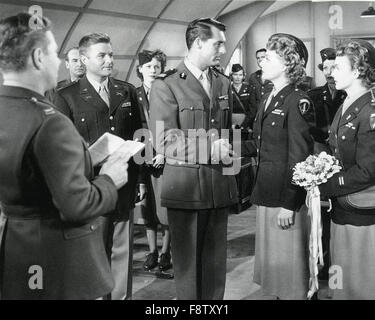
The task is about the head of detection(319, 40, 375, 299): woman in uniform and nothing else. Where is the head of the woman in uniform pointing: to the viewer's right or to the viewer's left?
to the viewer's left

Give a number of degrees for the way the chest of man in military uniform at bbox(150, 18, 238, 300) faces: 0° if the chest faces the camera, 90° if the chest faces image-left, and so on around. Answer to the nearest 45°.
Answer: approximately 315°

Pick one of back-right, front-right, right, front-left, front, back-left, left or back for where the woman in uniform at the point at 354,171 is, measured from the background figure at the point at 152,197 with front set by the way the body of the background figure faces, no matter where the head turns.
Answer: front-left

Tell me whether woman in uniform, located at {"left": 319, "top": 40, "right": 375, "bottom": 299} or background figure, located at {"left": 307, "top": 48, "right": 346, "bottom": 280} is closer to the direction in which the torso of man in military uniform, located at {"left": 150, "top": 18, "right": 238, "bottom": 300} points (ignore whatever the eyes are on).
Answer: the woman in uniform

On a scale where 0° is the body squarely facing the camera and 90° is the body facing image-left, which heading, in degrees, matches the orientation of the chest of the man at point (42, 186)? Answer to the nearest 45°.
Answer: approximately 225°

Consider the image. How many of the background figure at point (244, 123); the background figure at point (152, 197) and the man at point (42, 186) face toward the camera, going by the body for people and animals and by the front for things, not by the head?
2

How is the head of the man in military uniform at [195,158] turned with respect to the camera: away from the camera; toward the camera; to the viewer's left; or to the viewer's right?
to the viewer's right

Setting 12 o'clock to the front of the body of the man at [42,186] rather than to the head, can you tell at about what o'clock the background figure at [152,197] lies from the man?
The background figure is roughly at 11 o'clock from the man.

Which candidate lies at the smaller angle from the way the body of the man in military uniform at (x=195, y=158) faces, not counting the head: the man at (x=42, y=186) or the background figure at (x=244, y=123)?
the man

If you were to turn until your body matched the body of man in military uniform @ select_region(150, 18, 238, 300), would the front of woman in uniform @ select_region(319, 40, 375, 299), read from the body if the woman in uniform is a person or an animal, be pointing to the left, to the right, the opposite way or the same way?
to the right

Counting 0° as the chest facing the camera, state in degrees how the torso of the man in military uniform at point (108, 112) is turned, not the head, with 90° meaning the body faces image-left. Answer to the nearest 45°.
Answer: approximately 315°

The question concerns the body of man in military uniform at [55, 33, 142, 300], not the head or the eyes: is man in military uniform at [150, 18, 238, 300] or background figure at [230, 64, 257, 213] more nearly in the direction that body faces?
the man in military uniform

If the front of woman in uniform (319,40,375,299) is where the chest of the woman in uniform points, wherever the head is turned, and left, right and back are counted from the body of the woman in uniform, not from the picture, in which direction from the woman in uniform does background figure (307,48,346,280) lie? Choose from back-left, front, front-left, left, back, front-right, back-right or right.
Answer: back-right

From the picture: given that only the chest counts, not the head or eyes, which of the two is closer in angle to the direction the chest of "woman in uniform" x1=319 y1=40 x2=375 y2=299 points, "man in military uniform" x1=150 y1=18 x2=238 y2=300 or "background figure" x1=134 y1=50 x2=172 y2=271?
the man in military uniform

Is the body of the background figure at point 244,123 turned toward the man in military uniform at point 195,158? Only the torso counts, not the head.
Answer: yes

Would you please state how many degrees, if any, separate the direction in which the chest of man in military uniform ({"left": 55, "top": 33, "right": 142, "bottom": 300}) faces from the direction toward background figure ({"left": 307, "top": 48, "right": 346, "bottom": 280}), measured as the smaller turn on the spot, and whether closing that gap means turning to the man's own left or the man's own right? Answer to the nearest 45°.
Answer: approximately 90° to the man's own left

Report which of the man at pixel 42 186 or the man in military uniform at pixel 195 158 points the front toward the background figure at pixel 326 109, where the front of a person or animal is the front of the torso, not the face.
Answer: the man
